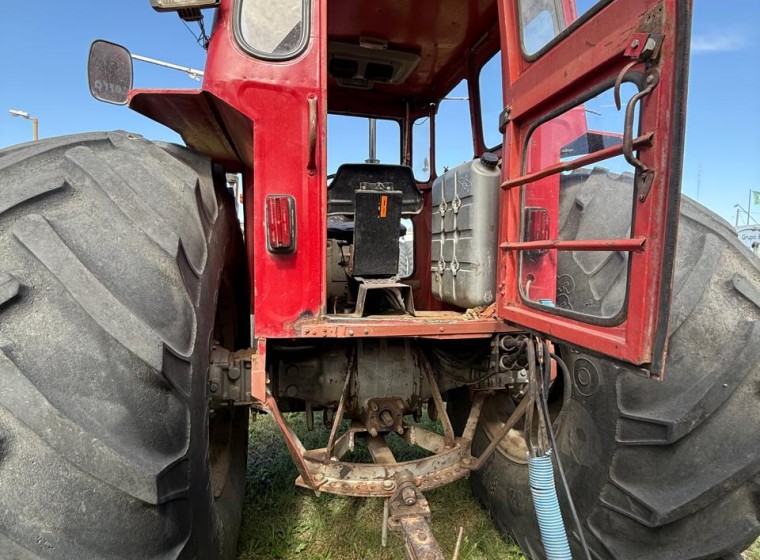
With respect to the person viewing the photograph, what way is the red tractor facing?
facing away from the viewer

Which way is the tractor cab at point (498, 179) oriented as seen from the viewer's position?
away from the camera
